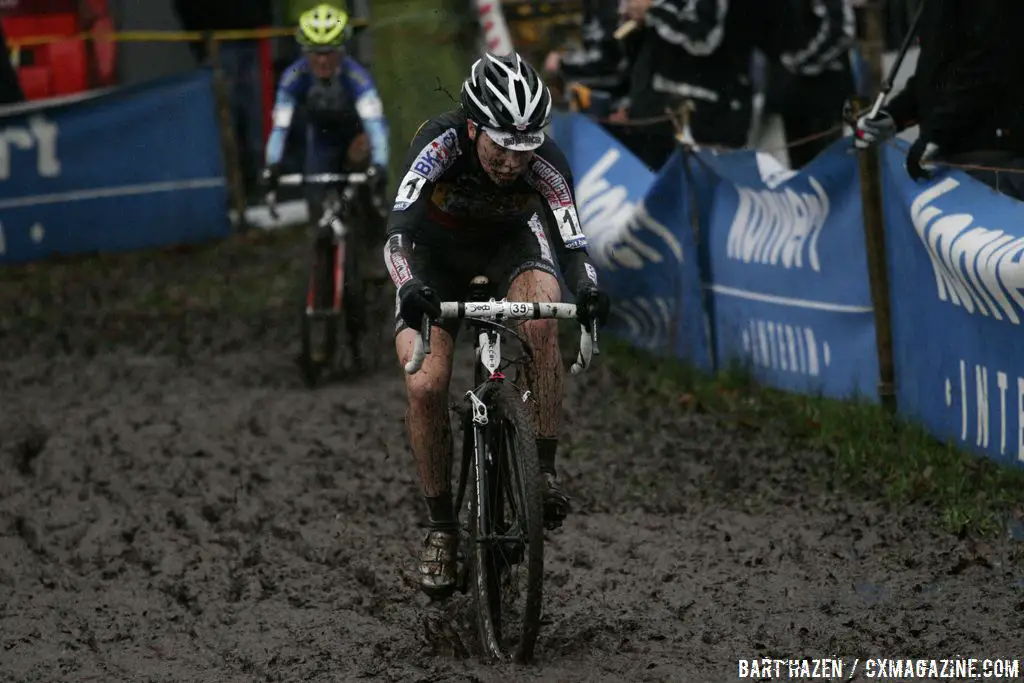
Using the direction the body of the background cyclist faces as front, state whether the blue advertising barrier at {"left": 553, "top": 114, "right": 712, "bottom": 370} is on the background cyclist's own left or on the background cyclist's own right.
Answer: on the background cyclist's own left

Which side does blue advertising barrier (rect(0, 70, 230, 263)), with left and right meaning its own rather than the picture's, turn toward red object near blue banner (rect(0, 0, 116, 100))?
back

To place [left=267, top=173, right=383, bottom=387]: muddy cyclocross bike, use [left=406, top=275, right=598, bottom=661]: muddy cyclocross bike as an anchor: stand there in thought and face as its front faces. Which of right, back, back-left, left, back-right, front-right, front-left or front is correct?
back

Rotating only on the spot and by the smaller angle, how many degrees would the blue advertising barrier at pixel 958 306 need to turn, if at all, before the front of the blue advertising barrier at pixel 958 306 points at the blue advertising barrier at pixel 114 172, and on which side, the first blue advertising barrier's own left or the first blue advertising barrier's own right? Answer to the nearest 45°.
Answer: approximately 90° to the first blue advertising barrier's own right

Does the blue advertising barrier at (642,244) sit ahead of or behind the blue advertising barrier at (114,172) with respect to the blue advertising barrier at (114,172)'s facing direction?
ahead

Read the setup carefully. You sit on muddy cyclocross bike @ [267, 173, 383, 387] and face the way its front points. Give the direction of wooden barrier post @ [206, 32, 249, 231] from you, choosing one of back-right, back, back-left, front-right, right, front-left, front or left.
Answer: back

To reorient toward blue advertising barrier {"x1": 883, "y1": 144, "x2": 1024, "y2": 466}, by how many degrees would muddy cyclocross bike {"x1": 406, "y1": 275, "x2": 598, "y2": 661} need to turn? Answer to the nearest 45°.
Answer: approximately 135° to its left

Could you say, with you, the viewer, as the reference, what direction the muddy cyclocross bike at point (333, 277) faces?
facing the viewer

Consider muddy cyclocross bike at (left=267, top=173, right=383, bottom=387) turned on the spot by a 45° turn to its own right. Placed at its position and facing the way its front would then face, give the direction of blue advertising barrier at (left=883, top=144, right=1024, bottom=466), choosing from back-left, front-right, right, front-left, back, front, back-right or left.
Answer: left

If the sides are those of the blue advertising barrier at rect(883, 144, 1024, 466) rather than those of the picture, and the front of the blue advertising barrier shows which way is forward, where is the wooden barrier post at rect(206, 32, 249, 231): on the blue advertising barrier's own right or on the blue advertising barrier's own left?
on the blue advertising barrier's own right

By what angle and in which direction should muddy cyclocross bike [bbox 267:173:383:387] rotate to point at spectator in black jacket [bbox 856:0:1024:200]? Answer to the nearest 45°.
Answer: approximately 45° to its left

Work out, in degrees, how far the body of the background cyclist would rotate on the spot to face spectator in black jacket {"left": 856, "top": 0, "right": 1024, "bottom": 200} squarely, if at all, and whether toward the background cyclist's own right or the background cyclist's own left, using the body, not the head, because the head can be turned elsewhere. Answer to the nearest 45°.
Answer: approximately 45° to the background cyclist's own left

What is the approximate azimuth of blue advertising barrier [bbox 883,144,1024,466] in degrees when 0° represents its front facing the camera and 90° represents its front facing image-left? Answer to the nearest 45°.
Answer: approximately 45°

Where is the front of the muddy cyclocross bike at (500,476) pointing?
toward the camera

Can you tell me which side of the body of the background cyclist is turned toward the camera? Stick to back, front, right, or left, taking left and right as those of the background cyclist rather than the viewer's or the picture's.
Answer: front

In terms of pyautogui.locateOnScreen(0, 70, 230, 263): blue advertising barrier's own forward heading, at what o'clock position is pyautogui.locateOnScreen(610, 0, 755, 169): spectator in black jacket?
The spectator in black jacket is roughly at 11 o'clock from the blue advertising barrier.
